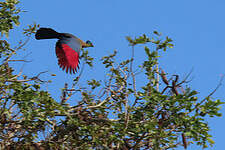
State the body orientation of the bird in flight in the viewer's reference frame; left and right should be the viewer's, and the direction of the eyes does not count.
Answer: facing to the right of the viewer
